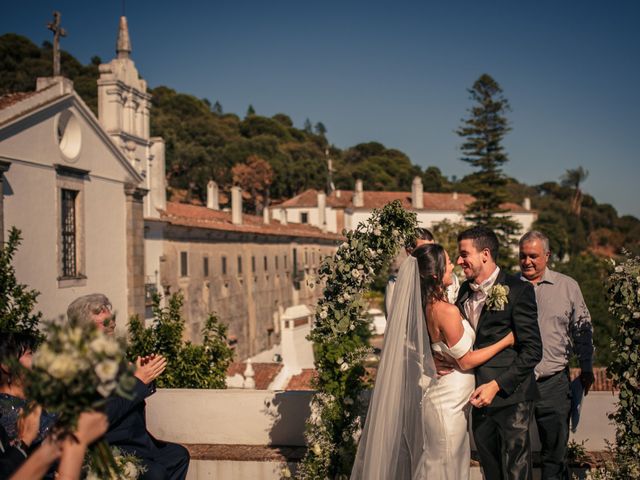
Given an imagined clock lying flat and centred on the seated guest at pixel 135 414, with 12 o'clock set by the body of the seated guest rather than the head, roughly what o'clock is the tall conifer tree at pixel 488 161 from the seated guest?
The tall conifer tree is roughly at 10 o'clock from the seated guest.

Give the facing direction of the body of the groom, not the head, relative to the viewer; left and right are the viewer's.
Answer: facing the viewer and to the left of the viewer

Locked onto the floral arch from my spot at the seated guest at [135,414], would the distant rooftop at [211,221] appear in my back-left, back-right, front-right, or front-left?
front-left

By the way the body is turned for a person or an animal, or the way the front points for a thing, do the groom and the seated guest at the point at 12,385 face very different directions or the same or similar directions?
very different directions

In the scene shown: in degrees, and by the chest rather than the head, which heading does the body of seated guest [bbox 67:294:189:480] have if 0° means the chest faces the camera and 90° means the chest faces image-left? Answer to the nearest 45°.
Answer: approximately 270°

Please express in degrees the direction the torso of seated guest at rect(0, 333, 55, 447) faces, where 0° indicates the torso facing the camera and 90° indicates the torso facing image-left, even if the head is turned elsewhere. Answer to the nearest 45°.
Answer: approximately 270°

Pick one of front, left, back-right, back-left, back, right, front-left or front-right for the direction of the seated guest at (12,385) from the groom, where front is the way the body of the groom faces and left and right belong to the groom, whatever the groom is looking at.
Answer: front

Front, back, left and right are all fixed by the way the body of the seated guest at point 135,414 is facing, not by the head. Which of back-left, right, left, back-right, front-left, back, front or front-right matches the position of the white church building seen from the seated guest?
left

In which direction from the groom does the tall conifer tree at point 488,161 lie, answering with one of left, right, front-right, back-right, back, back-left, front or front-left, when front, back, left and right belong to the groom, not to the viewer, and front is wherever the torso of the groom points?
back-right

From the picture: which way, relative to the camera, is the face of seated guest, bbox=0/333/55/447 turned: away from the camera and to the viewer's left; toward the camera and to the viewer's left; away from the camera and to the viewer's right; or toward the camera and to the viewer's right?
away from the camera and to the viewer's right

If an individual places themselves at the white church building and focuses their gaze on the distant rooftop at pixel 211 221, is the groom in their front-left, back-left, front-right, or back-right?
back-right

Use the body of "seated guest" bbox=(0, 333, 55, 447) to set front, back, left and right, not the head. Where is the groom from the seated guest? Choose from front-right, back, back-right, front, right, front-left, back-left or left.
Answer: front

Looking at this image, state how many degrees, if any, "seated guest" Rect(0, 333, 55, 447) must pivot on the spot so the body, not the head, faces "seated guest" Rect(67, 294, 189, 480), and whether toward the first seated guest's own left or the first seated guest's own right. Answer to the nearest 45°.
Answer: approximately 45° to the first seated guest's own left
